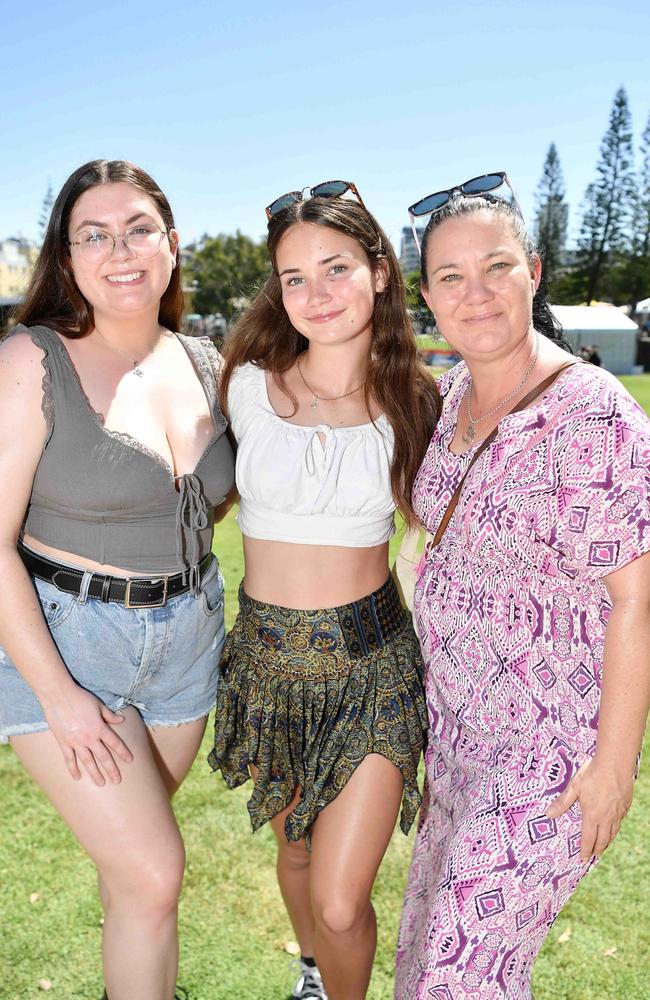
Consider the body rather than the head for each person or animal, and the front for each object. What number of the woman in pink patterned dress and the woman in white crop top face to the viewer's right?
0

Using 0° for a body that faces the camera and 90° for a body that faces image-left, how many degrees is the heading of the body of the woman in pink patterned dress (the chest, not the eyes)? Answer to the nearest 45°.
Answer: approximately 45°

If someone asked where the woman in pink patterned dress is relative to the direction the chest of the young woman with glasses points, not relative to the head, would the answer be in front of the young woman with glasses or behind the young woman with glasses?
in front

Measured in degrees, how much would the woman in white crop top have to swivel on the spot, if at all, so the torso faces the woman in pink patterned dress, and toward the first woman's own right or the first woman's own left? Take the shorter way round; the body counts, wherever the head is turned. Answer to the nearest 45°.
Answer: approximately 45° to the first woman's own left

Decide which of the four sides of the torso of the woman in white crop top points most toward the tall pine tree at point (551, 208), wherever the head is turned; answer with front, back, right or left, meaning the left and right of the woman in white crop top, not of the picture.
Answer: back

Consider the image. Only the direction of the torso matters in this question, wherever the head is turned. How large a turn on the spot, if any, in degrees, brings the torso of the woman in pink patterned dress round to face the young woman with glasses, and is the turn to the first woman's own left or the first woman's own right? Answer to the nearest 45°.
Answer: approximately 45° to the first woman's own right

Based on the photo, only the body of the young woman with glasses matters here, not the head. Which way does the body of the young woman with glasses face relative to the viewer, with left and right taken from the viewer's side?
facing the viewer and to the right of the viewer

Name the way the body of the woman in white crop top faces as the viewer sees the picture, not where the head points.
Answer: toward the camera

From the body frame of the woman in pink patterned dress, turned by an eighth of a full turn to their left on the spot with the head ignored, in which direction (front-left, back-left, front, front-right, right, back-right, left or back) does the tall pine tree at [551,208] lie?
back
